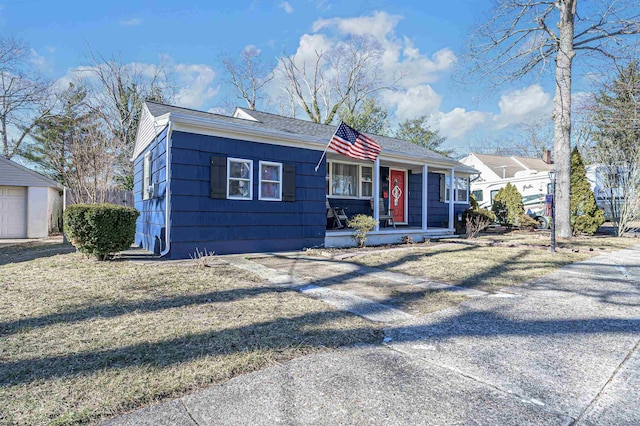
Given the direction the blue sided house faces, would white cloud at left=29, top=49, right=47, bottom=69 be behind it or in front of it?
behind

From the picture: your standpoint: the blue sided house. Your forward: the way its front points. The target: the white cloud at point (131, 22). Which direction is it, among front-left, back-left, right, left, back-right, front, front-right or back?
back

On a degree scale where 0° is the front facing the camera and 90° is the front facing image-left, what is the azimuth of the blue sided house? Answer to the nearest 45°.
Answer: approximately 315°

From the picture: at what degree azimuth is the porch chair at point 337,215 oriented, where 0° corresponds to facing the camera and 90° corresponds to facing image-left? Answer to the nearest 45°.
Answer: approximately 315°

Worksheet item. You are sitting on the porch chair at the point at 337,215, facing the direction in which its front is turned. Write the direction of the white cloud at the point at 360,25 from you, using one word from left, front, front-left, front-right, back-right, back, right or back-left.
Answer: back-left

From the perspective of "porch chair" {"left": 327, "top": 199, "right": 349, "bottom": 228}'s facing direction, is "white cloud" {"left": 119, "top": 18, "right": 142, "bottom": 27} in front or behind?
behind

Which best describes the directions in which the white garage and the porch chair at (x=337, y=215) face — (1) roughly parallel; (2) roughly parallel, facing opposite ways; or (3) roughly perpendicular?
roughly parallel

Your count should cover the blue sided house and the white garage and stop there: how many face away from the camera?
0

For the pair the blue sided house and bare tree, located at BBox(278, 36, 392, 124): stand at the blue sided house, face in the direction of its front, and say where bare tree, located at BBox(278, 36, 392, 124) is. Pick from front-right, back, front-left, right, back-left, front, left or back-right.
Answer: back-left

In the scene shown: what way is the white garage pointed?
toward the camera

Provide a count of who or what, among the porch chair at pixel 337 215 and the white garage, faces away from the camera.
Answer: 0

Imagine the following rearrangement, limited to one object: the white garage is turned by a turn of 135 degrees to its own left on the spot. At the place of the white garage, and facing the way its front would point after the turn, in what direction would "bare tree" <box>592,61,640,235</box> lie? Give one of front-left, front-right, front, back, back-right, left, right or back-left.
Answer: right

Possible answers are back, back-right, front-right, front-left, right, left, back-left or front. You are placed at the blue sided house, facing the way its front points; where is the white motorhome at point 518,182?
left

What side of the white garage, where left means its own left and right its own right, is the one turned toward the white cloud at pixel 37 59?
back
